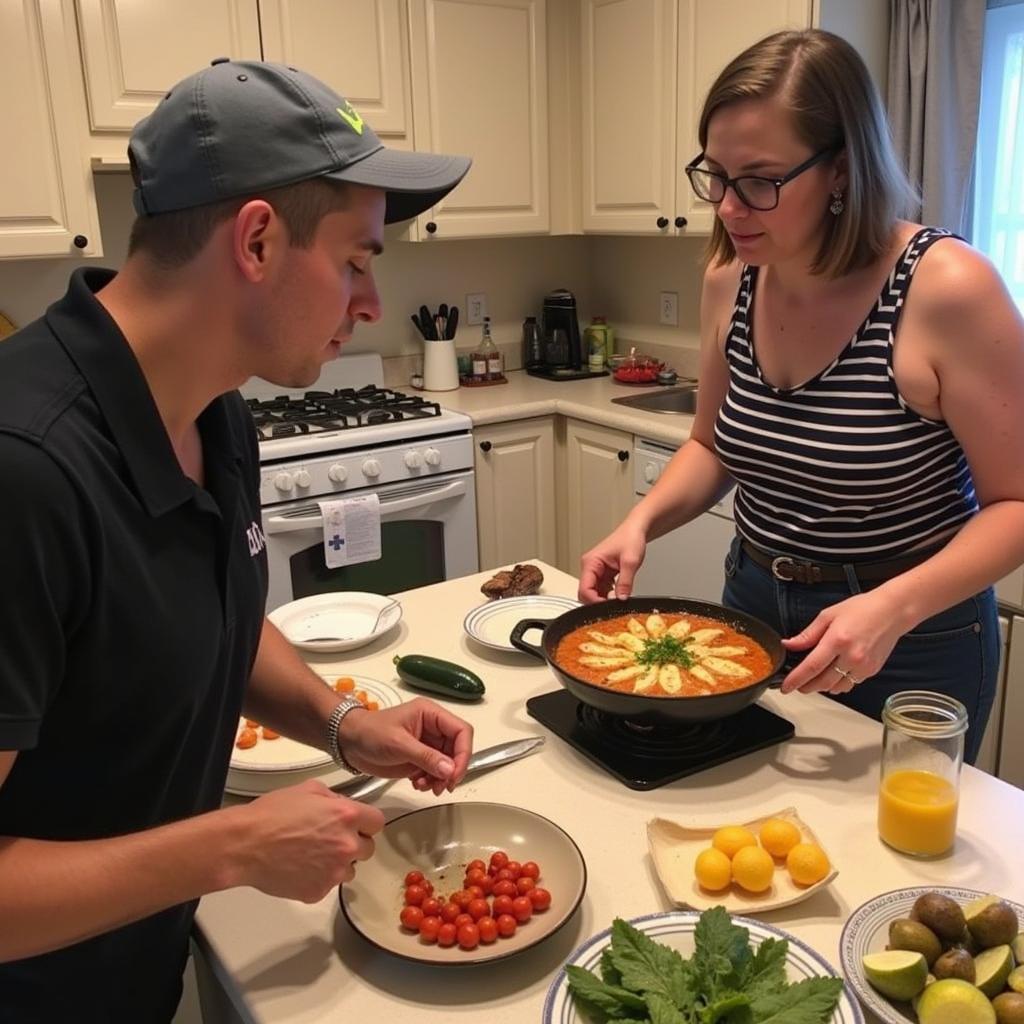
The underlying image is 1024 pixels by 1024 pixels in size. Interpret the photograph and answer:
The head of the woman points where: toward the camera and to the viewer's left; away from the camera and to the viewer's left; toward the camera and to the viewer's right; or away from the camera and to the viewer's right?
toward the camera and to the viewer's left

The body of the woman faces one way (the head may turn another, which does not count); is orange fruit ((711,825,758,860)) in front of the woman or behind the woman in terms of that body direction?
in front

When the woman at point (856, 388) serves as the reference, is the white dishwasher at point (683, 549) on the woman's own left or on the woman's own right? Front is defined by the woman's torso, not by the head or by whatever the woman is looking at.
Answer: on the woman's own right

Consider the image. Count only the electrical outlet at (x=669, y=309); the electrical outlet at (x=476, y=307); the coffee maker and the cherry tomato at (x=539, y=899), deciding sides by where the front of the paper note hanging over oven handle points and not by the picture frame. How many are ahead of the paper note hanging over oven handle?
1

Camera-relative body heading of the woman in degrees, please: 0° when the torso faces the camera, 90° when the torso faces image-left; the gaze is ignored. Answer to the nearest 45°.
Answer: approximately 45°

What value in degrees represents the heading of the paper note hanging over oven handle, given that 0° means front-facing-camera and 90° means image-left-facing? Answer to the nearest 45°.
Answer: approximately 0°

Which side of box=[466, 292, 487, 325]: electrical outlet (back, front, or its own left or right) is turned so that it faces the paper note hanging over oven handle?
front

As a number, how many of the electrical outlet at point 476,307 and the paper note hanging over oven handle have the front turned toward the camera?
2

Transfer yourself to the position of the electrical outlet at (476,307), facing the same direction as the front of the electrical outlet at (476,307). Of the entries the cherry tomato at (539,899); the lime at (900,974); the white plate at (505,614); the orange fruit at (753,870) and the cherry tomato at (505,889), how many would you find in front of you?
5

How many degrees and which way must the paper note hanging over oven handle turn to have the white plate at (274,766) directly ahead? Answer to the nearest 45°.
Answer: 0° — it already faces it

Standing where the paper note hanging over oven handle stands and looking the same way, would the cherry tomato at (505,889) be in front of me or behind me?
in front
